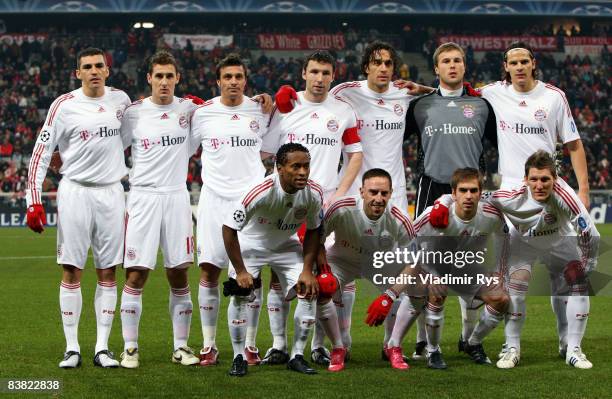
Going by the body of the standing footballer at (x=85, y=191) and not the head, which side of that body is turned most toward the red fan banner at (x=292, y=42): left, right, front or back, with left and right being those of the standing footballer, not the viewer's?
back

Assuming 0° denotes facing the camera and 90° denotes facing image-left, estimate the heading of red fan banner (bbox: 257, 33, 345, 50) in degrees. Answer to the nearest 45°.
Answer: approximately 0°

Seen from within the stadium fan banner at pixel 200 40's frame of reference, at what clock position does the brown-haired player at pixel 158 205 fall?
The brown-haired player is roughly at 12 o'clock from the stadium fan banner.

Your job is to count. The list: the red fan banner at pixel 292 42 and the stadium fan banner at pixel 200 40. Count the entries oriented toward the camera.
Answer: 2

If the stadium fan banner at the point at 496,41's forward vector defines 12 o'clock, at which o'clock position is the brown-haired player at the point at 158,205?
The brown-haired player is roughly at 12 o'clock from the stadium fan banner.

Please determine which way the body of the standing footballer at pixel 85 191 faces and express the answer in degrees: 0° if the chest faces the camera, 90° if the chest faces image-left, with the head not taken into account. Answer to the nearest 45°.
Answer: approximately 0°
